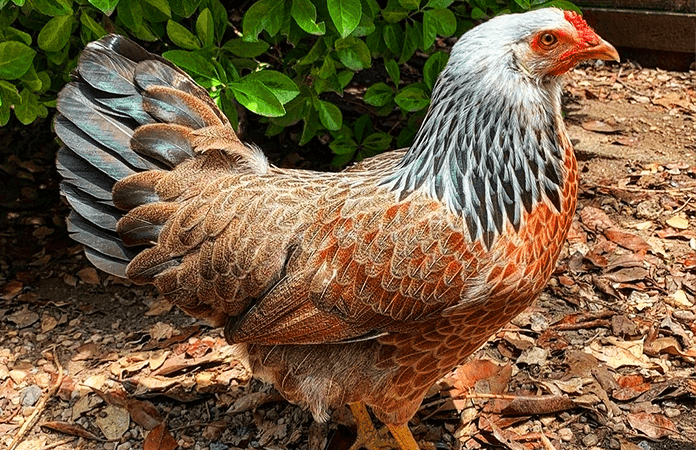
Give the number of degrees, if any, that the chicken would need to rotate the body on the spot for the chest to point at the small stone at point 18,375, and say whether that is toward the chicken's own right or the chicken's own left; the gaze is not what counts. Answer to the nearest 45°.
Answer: approximately 180°

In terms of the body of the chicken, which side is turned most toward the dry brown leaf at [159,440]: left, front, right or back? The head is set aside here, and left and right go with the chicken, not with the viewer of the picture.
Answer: back

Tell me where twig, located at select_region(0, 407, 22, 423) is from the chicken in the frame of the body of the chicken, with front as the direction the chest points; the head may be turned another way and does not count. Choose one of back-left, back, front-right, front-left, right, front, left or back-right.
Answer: back

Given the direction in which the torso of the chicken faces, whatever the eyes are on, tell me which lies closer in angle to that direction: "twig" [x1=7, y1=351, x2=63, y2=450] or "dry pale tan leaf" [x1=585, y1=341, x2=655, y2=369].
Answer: the dry pale tan leaf

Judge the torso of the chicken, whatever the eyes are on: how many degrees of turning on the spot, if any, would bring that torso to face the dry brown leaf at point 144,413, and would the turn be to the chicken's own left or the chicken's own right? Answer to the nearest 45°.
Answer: approximately 180°

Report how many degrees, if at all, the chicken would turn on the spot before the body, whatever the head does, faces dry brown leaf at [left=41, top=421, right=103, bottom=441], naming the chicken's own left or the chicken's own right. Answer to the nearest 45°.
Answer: approximately 180°

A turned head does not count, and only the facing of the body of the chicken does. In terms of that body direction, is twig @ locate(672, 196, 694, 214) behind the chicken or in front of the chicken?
in front

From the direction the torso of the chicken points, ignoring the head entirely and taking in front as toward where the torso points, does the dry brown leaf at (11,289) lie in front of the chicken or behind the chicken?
behind

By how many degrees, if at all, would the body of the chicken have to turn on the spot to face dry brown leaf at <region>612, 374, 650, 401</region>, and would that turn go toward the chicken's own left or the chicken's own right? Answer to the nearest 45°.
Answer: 0° — it already faces it

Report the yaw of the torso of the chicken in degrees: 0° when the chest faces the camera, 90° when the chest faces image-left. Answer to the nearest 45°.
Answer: approximately 270°

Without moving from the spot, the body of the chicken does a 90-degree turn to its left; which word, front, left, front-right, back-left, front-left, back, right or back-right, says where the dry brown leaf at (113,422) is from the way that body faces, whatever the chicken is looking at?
left

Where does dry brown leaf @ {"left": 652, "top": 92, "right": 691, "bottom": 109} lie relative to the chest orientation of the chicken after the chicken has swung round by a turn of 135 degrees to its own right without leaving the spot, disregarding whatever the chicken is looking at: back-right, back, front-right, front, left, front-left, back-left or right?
back

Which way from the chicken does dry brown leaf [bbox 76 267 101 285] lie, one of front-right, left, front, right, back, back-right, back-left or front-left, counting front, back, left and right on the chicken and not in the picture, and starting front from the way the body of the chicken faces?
back-left

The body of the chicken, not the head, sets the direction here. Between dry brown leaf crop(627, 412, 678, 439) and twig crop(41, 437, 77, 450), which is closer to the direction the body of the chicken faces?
the dry brown leaf
